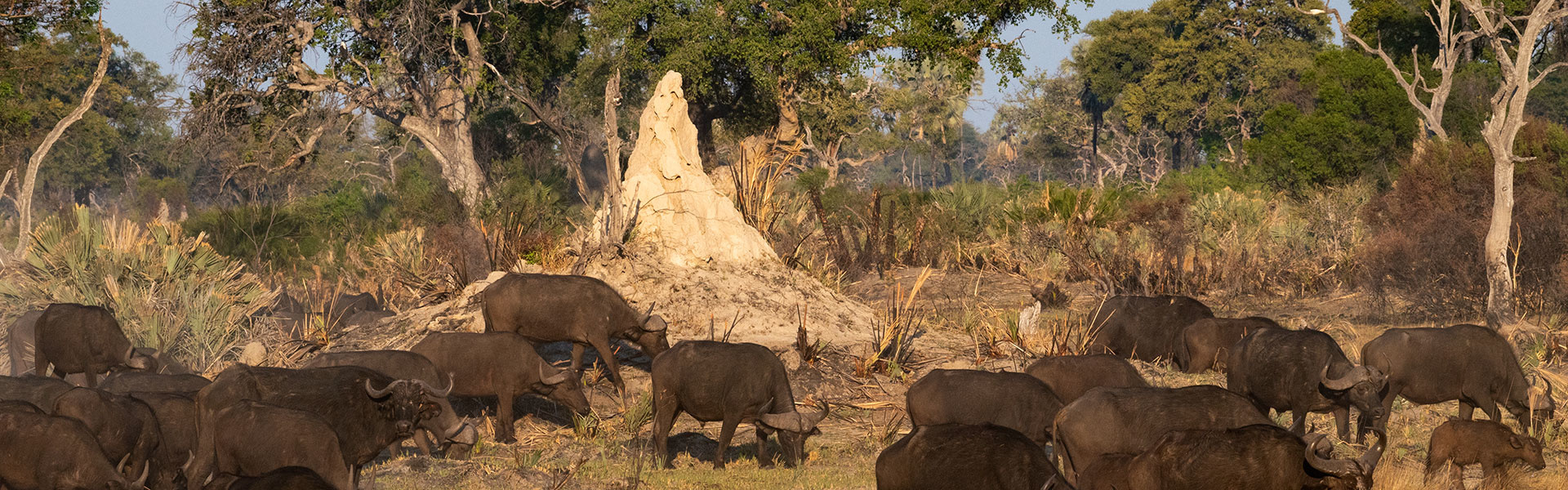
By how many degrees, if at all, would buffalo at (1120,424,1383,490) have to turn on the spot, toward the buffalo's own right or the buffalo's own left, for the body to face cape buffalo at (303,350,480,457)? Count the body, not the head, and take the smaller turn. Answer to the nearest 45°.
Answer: approximately 180°

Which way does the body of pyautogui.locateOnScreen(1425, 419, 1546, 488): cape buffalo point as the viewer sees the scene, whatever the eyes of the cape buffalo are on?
to the viewer's right

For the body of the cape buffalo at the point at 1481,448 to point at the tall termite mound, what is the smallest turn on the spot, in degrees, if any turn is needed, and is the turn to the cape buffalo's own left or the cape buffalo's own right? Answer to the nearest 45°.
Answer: approximately 180°

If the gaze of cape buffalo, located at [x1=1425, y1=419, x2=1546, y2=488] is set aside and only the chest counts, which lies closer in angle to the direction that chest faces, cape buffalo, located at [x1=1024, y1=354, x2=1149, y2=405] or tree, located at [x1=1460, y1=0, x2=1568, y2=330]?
the tree

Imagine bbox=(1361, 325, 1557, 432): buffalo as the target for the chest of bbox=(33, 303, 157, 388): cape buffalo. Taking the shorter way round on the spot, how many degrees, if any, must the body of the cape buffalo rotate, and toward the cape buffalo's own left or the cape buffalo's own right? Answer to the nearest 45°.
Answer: approximately 45° to the cape buffalo's own right

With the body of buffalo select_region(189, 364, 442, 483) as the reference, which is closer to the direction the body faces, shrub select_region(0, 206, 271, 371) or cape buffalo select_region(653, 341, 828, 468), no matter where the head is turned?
the cape buffalo

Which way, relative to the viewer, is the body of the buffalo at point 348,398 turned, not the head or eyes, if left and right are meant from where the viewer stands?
facing to the right of the viewer

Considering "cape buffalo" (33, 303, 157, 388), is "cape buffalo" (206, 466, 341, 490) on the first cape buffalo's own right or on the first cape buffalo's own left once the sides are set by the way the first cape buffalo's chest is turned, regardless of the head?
on the first cape buffalo's own right

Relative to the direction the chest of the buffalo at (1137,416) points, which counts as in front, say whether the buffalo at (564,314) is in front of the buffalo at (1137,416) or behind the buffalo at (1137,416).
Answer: behind

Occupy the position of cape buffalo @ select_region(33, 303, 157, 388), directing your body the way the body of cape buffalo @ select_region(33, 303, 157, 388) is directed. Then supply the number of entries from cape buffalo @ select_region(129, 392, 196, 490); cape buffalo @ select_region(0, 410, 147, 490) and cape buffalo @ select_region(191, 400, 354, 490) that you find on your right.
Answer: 3

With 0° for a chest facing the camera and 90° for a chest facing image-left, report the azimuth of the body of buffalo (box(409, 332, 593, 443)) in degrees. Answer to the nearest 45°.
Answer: approximately 270°
